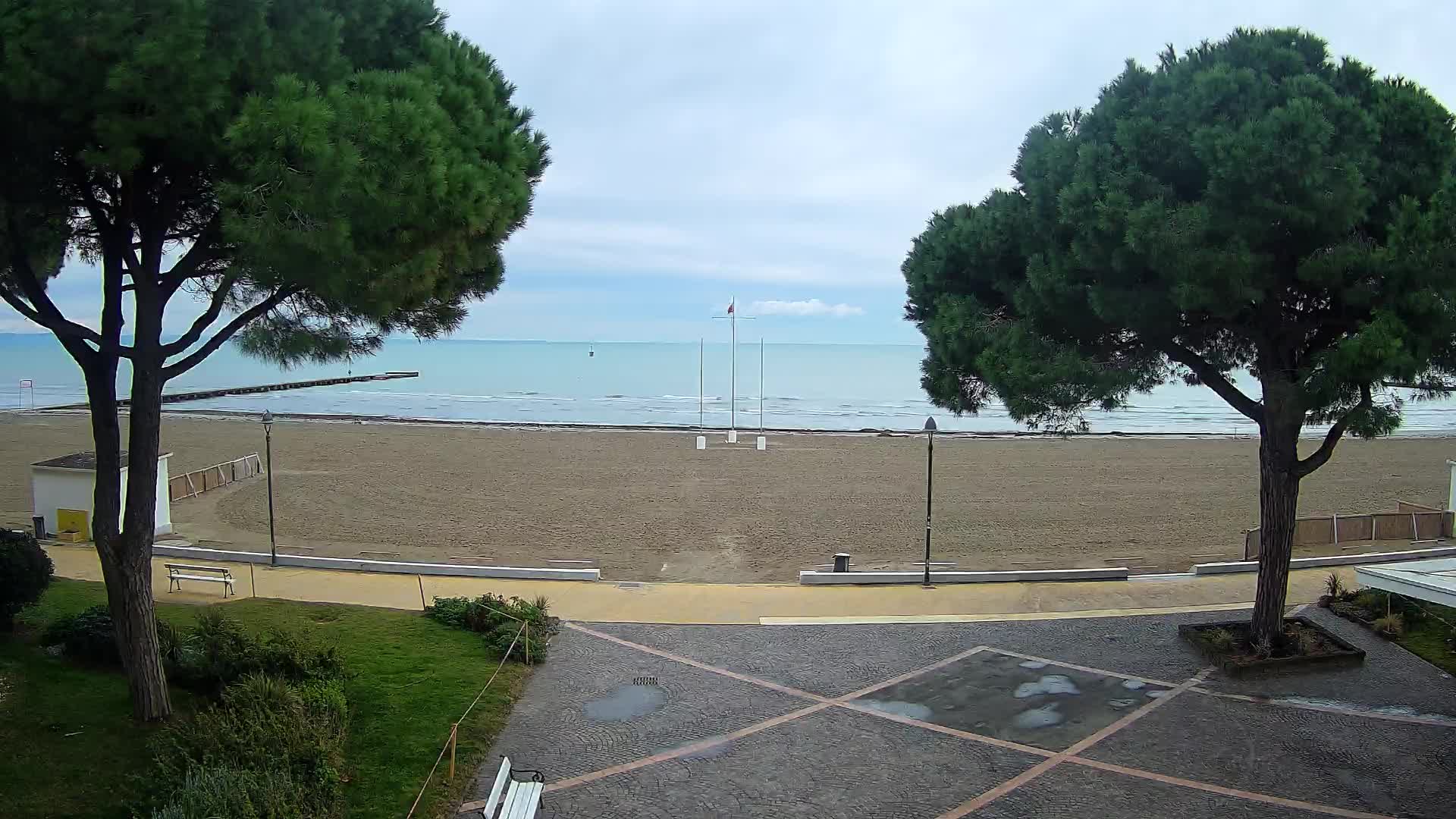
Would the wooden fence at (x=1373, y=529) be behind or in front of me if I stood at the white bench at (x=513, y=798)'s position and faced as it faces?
in front

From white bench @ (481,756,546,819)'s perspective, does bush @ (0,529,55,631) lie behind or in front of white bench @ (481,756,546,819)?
behind

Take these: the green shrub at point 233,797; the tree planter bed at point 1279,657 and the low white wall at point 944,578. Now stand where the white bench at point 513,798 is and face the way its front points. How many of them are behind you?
1

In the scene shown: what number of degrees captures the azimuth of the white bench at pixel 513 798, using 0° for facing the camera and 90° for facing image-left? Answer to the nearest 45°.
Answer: approximately 270°

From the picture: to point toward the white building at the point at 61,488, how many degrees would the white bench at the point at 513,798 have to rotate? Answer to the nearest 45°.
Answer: approximately 135° to its left

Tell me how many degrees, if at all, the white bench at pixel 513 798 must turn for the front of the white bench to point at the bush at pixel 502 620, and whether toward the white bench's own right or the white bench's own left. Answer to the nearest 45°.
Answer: approximately 90° to the white bench's own left

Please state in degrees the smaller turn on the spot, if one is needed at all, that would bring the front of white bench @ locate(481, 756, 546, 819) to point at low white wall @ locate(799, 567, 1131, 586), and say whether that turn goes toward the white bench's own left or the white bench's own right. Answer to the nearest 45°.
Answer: approximately 45° to the white bench's own left

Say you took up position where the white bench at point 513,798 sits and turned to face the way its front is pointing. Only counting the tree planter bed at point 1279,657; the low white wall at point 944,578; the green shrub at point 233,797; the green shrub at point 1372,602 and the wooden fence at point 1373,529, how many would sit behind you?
1

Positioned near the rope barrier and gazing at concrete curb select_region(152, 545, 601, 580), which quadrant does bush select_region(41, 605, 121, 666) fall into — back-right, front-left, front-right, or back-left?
front-left

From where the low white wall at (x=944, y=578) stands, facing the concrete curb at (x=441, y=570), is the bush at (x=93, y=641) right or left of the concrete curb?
left

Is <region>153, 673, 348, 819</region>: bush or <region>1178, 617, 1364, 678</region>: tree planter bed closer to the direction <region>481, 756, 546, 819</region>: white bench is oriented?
the tree planter bed

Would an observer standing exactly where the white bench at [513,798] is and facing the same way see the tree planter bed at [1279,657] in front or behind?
in front

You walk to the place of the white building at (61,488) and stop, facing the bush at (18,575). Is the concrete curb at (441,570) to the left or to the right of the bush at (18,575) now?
left

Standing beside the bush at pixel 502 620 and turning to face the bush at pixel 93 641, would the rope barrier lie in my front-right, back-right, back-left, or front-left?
front-left

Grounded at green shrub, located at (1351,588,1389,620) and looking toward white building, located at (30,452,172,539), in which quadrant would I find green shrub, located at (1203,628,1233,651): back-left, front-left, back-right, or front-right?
front-left
